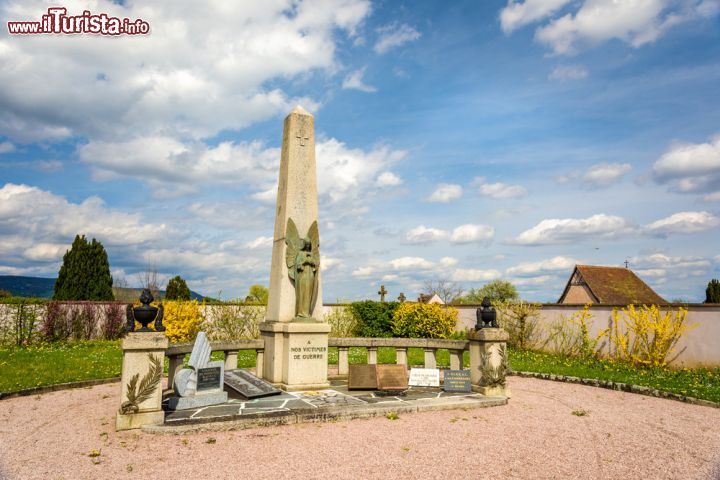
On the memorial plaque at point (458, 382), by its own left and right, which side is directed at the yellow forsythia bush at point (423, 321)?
back

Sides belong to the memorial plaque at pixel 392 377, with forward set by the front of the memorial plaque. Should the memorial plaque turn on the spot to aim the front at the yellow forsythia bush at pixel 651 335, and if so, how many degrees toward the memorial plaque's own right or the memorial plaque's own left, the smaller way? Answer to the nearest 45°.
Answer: approximately 135° to the memorial plaque's own left

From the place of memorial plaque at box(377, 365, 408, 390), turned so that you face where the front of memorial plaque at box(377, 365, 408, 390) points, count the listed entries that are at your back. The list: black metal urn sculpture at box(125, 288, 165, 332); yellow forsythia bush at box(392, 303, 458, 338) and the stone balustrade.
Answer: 2

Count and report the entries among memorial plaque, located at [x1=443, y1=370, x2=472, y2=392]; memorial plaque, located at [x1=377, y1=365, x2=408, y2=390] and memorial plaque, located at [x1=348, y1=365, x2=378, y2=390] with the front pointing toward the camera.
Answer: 3

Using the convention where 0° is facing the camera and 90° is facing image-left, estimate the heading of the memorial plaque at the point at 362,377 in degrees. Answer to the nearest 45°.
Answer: approximately 0°

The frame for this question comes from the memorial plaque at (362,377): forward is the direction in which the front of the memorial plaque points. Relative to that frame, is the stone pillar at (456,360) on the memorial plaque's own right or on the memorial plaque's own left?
on the memorial plaque's own left

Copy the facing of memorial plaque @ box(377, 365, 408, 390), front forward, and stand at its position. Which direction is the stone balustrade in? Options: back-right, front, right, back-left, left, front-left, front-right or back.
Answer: back

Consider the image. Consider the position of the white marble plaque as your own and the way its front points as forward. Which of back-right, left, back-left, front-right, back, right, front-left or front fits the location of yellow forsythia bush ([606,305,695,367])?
back-left

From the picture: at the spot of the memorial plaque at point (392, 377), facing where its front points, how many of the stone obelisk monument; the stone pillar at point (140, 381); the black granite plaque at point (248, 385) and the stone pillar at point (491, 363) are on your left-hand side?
1

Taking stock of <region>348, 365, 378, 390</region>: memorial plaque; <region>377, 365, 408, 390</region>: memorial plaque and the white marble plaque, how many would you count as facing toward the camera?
3

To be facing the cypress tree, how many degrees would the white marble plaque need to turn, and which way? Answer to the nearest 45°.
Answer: approximately 135° to its right
